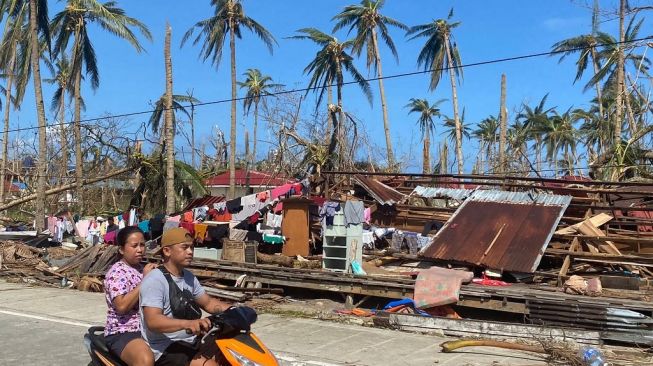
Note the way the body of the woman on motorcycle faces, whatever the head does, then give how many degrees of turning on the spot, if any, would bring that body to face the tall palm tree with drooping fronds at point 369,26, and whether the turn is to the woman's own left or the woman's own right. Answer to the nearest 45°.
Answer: approximately 90° to the woman's own left

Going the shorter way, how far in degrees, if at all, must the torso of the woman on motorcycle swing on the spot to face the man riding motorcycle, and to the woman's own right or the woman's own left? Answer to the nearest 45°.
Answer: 0° — they already face them

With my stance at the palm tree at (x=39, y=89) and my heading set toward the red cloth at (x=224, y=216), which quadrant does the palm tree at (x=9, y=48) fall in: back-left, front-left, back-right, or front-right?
back-left

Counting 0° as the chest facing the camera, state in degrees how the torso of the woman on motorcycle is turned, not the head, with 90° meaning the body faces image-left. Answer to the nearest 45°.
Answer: approximately 315°

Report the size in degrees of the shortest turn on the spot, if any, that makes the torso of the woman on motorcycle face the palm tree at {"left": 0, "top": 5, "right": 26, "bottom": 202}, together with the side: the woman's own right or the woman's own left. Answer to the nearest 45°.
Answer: approximately 135° to the woman's own left

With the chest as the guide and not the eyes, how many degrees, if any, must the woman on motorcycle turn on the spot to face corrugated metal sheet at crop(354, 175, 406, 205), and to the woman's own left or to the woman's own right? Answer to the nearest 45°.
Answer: approximately 90° to the woman's own left

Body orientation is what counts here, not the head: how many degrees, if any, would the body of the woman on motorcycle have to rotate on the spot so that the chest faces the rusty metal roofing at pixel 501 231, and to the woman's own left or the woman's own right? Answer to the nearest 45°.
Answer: approximately 90° to the woman's own left

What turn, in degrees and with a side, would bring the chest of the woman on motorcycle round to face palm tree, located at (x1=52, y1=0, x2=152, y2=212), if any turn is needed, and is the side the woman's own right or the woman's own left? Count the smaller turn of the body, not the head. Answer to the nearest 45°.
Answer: approximately 135° to the woman's own left

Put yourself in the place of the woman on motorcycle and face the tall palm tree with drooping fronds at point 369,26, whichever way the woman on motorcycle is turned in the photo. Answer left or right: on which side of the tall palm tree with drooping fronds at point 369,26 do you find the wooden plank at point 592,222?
right

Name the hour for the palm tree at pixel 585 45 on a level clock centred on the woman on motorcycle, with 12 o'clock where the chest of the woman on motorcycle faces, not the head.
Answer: The palm tree is roughly at 9 o'clock from the woman on motorcycle.

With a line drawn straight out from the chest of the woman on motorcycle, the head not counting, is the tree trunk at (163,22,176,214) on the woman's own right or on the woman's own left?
on the woman's own left

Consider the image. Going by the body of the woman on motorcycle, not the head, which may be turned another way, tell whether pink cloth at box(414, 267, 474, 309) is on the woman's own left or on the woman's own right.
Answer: on the woman's own left

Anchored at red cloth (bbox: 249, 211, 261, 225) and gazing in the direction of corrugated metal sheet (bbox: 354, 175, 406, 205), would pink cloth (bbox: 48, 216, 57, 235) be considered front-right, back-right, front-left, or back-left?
back-left

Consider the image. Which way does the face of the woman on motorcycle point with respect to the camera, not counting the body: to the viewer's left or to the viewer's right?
to the viewer's right
